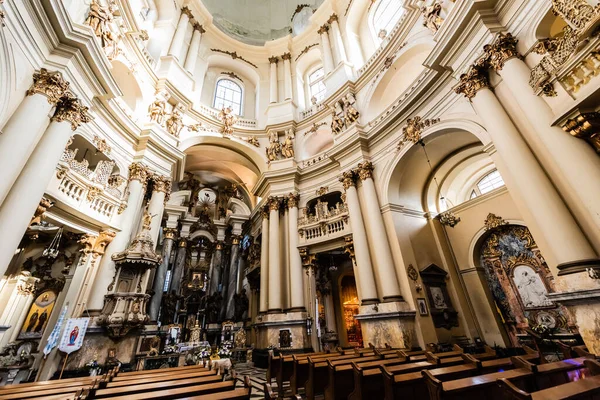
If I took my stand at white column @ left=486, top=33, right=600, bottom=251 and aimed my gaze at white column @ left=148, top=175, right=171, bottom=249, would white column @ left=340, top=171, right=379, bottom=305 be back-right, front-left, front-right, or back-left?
front-right

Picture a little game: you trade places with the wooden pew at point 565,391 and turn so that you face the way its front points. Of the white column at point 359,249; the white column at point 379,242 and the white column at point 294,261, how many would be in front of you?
3

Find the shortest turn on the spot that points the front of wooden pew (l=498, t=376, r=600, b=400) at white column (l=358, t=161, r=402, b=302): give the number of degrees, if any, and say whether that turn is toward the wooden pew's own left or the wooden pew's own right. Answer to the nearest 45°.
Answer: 0° — it already faces it

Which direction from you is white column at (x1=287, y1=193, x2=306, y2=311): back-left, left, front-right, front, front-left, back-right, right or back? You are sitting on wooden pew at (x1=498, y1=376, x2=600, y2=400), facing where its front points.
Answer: front

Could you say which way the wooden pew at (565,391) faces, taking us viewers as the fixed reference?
facing away from the viewer and to the left of the viewer

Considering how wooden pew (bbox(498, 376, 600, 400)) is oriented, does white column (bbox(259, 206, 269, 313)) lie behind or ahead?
ahead

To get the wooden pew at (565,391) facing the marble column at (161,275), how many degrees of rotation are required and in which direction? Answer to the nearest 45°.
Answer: approximately 45° to its left

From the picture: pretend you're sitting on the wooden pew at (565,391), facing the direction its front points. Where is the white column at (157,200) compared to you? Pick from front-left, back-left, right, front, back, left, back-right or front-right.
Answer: front-left

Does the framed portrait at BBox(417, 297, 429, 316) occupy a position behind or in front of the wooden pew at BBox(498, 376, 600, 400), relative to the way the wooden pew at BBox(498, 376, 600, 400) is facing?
in front

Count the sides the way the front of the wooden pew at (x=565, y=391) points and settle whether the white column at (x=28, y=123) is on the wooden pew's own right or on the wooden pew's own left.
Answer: on the wooden pew's own left

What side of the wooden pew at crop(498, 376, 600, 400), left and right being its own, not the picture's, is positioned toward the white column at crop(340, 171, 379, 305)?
front
